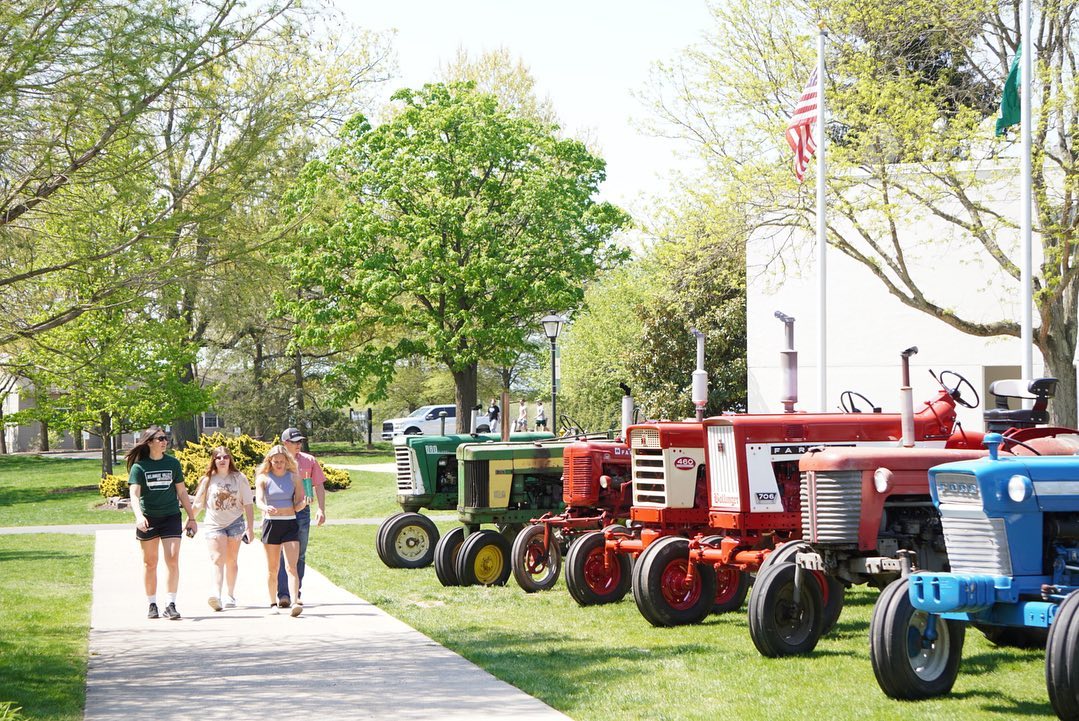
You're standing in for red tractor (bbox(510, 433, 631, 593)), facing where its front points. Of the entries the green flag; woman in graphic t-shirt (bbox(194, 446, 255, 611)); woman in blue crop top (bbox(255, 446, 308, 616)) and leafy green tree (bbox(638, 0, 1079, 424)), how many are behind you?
2

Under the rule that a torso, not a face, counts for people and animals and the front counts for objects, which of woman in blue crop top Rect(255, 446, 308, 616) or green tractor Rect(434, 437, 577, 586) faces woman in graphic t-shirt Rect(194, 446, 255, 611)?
the green tractor

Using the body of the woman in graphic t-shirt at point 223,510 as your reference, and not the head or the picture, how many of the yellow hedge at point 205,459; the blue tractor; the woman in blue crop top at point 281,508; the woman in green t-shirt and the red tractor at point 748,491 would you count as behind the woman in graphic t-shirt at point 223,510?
1

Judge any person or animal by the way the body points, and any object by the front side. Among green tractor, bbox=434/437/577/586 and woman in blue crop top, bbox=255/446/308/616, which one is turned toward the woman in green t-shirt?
the green tractor

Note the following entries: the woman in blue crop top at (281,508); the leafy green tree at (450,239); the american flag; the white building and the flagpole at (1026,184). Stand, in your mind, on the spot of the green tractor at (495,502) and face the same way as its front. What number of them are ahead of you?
1

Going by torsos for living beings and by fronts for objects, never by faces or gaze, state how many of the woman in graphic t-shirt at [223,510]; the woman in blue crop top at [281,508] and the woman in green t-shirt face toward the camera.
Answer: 3

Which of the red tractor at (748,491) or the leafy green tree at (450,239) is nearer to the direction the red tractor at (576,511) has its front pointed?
the red tractor

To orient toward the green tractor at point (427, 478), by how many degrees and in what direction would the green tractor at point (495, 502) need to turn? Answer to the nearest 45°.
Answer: approximately 135° to its right

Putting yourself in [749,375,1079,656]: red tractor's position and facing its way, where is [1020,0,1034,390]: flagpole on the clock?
The flagpole is roughly at 5 o'clock from the red tractor.

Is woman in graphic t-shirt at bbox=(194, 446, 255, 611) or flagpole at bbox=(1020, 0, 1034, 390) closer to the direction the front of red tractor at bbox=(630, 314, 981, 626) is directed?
the woman in graphic t-shirt

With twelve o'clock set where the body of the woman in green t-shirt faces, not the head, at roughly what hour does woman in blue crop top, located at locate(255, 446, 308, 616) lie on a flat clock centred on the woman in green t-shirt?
The woman in blue crop top is roughly at 9 o'clock from the woman in green t-shirt.

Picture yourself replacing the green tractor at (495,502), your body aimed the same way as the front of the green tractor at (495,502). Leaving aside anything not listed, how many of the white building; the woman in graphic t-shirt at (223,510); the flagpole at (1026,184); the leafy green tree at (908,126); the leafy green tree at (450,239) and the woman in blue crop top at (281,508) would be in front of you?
2

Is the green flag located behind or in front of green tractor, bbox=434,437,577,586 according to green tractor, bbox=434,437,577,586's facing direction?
behind

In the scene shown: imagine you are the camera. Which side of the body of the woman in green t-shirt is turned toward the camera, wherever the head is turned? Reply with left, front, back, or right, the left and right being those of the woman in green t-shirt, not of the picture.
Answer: front

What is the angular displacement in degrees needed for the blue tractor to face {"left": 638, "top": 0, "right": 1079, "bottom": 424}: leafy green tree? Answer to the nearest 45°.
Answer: approximately 135° to its right

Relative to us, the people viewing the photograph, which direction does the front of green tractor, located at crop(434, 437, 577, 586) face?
facing the viewer and to the left of the viewer
